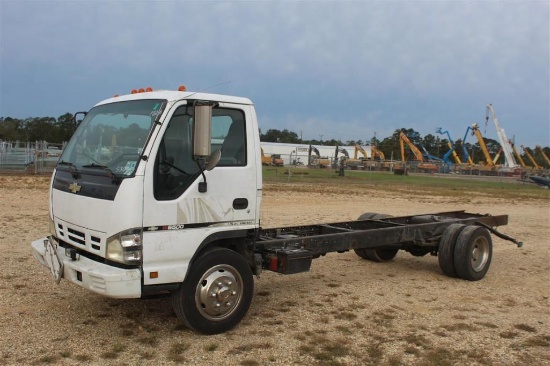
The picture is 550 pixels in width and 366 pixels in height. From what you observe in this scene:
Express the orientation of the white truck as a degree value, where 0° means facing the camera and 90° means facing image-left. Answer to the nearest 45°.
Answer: approximately 45°
